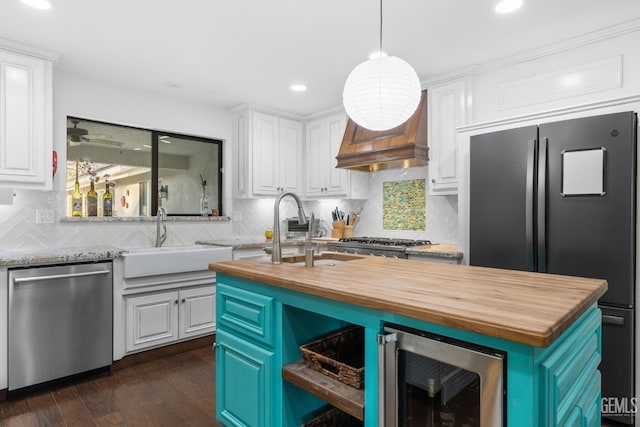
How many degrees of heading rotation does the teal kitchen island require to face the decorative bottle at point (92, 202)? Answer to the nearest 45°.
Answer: approximately 90° to its right

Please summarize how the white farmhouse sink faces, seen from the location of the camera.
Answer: facing the viewer and to the right of the viewer

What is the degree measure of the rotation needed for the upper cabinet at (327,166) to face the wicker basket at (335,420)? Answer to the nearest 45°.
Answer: approximately 45° to its left

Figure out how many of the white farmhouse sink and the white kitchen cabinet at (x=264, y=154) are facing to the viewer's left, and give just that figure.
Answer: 0

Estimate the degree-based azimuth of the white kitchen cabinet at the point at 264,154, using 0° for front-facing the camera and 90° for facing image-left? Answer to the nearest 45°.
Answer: approximately 315°

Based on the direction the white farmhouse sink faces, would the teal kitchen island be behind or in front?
in front

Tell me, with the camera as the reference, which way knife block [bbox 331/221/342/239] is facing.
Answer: facing the viewer and to the left of the viewer

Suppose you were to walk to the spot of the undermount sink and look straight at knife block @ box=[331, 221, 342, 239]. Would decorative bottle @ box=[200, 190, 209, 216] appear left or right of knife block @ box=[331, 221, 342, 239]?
left

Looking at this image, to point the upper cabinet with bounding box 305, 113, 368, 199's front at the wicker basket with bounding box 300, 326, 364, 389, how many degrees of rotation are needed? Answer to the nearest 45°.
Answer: approximately 45° to its left

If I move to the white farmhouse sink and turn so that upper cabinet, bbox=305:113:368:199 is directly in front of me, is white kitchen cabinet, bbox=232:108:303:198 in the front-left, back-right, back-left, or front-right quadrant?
front-left

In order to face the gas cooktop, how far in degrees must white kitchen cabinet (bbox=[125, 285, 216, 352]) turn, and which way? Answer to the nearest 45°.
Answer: approximately 45° to its left

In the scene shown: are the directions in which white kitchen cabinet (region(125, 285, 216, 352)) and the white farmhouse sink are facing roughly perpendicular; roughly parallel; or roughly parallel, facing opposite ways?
roughly parallel
